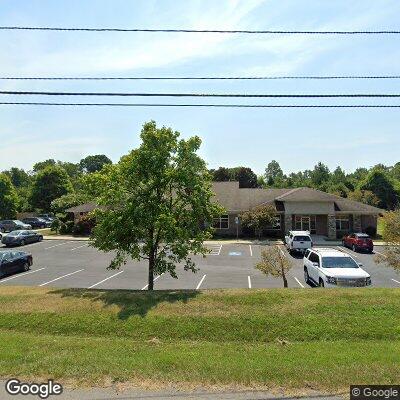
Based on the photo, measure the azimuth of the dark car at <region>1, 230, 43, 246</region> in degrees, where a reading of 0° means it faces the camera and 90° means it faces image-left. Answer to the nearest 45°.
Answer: approximately 225°

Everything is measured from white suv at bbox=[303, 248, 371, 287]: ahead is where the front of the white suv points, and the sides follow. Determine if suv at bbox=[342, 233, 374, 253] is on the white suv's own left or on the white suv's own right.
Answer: on the white suv's own left

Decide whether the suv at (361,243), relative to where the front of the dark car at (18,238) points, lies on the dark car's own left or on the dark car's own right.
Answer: on the dark car's own right

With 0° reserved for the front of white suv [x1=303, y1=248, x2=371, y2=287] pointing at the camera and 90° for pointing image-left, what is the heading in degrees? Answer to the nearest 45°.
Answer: approximately 315°

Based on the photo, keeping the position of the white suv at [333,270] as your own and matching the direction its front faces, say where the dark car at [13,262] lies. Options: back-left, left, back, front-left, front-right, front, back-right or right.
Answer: back-right

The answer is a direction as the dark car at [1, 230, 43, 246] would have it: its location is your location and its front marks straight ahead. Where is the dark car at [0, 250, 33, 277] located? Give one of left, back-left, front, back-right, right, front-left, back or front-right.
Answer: back-right

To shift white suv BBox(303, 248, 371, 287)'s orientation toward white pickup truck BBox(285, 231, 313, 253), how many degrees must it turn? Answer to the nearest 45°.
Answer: approximately 135° to its left
